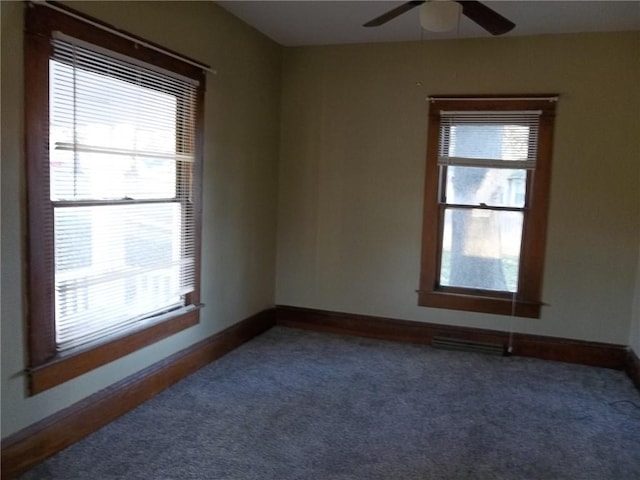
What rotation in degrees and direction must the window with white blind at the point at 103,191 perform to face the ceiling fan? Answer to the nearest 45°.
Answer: approximately 45° to its left

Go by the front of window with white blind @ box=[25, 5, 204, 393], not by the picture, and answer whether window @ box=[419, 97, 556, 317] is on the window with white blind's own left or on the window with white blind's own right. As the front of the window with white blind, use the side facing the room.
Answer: on the window with white blind's own left

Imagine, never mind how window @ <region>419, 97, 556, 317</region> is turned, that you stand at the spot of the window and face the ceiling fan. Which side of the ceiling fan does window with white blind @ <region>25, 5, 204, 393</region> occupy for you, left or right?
right
